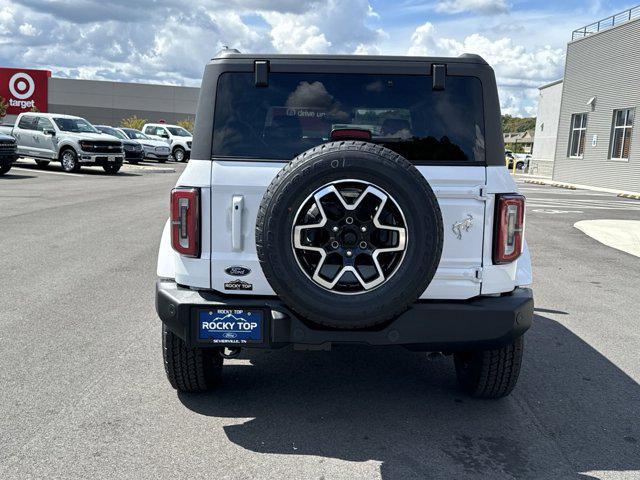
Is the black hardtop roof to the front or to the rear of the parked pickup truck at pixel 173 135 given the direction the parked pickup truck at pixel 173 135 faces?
to the front

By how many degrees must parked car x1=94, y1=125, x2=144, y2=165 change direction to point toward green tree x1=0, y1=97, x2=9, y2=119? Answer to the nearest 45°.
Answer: approximately 180°

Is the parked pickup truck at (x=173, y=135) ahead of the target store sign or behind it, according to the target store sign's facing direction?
ahead

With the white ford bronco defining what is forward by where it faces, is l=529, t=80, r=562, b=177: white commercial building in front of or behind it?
in front

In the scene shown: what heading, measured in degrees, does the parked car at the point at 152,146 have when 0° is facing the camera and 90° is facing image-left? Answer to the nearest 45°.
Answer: approximately 315°

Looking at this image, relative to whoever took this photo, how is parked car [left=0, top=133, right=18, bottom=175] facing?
facing the viewer and to the right of the viewer

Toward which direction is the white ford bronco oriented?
away from the camera

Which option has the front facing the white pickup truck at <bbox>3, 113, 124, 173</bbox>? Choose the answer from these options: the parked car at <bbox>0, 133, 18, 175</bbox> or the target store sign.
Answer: the target store sign

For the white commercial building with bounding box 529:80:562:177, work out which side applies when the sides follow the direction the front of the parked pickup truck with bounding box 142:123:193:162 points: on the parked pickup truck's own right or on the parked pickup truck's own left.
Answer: on the parked pickup truck's own left

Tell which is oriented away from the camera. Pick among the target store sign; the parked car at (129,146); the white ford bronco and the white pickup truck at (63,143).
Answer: the white ford bronco

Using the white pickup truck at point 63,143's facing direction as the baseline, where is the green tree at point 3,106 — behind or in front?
behind

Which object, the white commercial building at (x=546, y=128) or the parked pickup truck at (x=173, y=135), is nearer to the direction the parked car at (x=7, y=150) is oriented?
the white commercial building

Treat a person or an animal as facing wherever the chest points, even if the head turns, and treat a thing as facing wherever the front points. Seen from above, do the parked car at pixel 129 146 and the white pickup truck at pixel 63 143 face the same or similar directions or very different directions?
same or similar directions

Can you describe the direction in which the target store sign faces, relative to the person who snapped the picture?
facing the viewer
